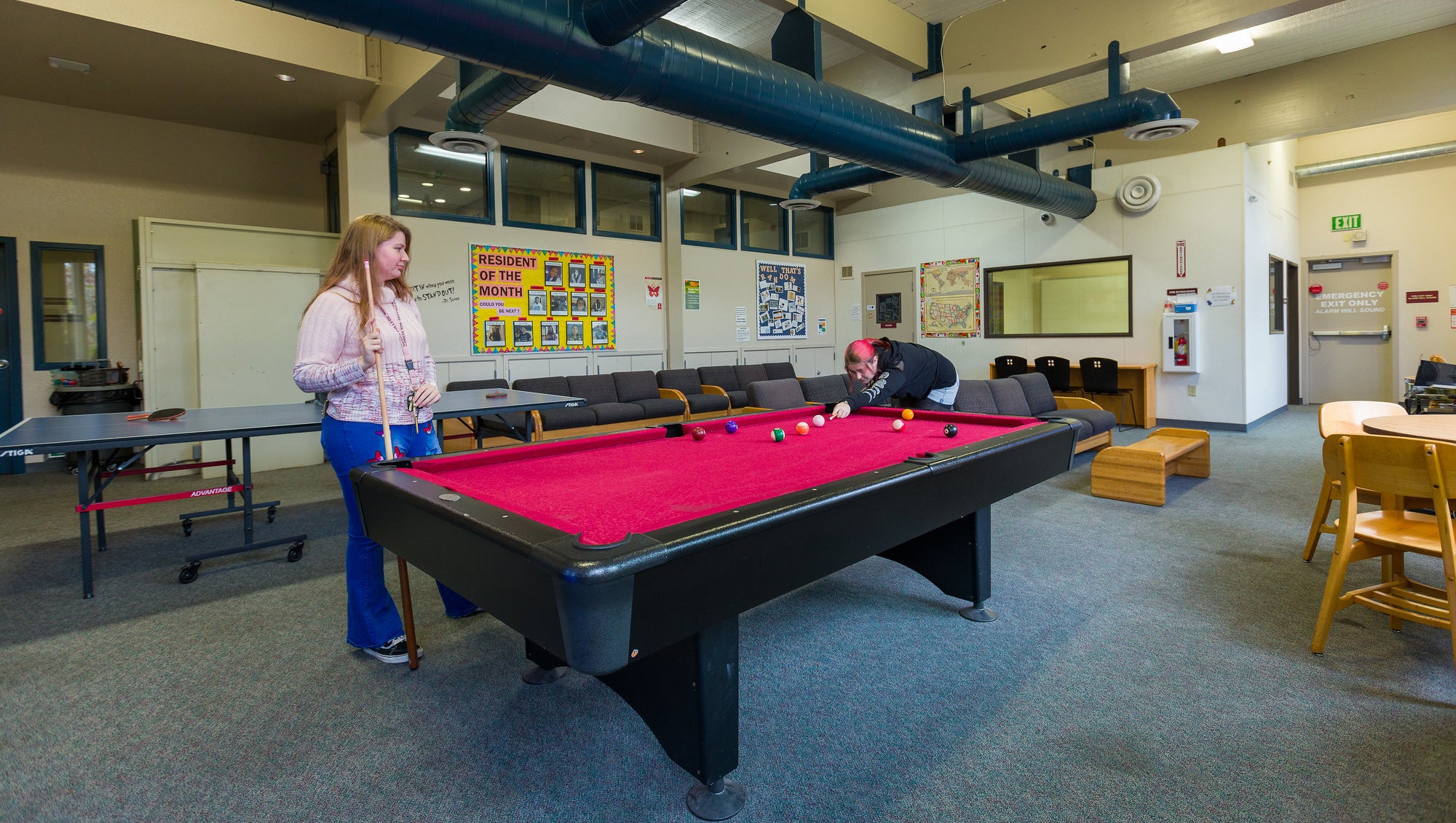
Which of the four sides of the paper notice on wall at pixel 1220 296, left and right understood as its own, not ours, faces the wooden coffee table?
front

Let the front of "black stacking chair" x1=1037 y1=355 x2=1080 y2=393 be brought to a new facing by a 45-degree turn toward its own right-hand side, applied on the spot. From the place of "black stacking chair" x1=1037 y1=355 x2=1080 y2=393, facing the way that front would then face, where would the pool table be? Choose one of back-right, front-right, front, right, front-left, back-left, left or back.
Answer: back-right

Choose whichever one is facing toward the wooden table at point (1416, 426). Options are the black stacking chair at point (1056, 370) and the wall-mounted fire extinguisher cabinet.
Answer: the wall-mounted fire extinguisher cabinet

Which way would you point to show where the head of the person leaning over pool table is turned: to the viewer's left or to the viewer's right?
to the viewer's left

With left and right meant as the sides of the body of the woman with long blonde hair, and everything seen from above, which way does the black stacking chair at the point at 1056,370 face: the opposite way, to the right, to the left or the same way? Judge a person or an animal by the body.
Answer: to the left

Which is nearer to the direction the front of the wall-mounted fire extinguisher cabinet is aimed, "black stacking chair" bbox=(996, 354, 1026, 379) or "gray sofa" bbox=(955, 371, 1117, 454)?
the gray sofa

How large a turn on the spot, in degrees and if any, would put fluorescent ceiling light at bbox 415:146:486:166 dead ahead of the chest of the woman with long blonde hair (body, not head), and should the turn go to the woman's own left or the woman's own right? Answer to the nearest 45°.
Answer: approximately 135° to the woman's own left

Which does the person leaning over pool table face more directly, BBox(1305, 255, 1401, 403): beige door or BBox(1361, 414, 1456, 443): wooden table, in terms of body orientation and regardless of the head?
the wooden table

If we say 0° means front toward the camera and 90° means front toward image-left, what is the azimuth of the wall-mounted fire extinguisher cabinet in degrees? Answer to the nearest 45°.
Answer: approximately 0°
